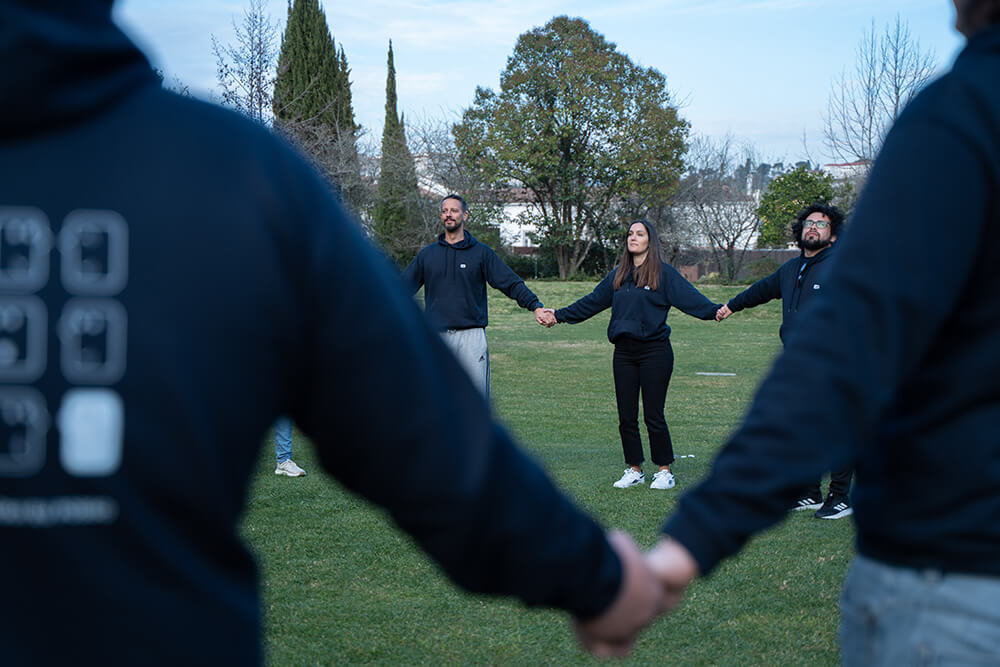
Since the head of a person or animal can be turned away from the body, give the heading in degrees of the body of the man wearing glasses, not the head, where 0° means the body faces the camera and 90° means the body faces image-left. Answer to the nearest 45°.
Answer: approximately 45°

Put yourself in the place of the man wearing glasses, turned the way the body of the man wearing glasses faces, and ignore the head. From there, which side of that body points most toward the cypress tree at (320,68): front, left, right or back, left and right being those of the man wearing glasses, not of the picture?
right

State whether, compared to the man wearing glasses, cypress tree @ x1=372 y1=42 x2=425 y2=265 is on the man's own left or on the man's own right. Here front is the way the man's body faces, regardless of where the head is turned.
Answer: on the man's own right

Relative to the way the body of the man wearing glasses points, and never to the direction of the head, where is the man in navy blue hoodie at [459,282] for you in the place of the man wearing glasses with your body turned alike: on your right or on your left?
on your right

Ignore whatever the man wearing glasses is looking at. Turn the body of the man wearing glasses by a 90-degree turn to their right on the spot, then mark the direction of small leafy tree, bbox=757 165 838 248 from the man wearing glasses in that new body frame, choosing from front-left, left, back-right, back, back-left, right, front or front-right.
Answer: front-right

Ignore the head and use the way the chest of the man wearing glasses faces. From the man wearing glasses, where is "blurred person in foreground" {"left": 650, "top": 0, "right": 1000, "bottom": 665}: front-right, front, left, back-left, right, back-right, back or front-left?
front-left

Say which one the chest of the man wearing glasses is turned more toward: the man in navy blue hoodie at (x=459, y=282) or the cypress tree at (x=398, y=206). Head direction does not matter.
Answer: the man in navy blue hoodie

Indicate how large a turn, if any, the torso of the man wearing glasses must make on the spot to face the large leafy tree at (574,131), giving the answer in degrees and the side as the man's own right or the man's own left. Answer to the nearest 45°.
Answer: approximately 135° to the man's own right
